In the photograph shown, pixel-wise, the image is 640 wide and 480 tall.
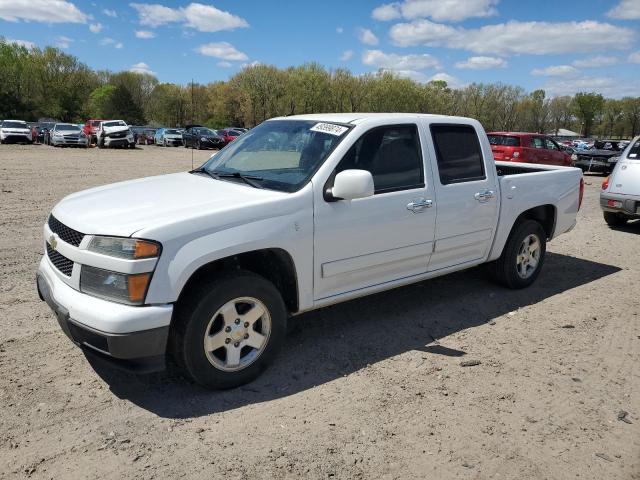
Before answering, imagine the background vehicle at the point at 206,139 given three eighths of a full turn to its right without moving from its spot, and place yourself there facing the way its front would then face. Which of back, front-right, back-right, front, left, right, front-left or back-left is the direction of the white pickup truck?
left

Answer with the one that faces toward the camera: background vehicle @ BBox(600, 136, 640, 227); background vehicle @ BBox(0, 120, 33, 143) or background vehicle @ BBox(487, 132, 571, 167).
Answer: background vehicle @ BBox(0, 120, 33, 143)

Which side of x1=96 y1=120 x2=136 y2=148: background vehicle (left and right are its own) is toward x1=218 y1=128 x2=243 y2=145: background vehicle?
left

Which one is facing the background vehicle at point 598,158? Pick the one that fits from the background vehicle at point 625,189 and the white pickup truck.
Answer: the background vehicle at point 625,189

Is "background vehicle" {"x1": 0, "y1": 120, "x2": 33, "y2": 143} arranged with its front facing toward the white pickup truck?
yes

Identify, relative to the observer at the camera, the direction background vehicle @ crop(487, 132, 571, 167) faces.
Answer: facing away from the viewer and to the right of the viewer

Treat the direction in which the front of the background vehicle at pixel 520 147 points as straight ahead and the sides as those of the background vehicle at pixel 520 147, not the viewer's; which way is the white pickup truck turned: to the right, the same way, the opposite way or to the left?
the opposite way

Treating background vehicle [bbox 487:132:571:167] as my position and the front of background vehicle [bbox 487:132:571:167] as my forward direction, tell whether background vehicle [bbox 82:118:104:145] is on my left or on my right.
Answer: on my left

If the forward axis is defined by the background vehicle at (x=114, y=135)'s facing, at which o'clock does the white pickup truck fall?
The white pickup truck is roughly at 12 o'clock from the background vehicle.

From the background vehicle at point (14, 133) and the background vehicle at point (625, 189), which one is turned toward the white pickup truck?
the background vehicle at point (14, 133)

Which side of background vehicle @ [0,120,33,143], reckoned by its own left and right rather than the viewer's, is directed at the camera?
front

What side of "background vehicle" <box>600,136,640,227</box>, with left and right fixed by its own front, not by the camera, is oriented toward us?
back

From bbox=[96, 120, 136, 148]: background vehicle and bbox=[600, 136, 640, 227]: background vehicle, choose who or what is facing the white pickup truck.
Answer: bbox=[96, 120, 136, 148]: background vehicle

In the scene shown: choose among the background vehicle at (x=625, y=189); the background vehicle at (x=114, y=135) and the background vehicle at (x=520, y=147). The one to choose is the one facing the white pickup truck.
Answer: the background vehicle at (x=114, y=135)
